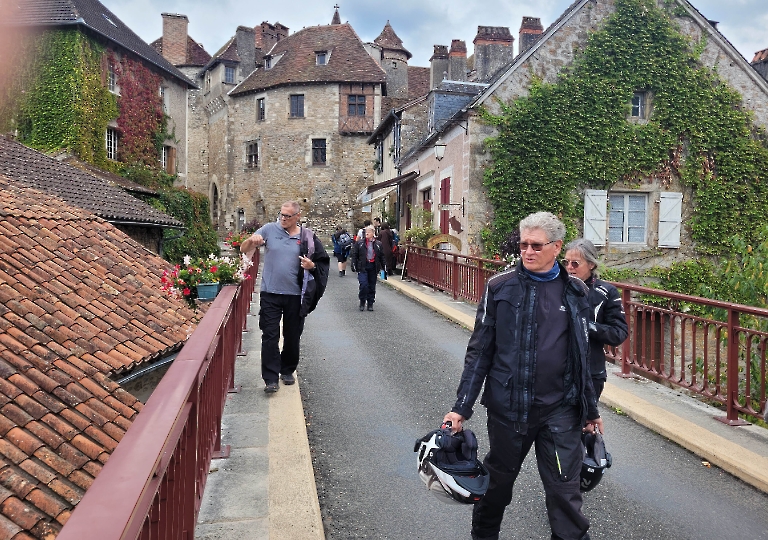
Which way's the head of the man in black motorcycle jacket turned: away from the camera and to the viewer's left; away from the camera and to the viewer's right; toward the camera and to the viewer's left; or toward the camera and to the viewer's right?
toward the camera and to the viewer's left

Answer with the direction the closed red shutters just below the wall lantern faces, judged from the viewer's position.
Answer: facing the viewer and to the left of the viewer

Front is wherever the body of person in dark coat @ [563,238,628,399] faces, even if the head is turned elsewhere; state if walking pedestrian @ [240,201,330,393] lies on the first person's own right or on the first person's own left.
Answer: on the first person's own right

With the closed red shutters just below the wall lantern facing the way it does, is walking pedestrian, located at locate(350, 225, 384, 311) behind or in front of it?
in front

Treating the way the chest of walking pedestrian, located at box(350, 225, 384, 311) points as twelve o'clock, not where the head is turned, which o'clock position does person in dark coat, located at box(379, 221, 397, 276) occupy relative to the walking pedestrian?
The person in dark coat is roughly at 6 o'clock from the walking pedestrian.

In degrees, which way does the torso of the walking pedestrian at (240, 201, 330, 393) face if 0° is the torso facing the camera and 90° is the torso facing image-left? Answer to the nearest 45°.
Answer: approximately 0°

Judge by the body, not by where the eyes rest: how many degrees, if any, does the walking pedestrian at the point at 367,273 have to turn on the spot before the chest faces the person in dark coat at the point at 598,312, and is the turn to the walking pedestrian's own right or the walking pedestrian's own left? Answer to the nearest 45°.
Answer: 0° — they already face them

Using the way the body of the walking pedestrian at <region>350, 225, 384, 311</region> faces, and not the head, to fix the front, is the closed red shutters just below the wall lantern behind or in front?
behind

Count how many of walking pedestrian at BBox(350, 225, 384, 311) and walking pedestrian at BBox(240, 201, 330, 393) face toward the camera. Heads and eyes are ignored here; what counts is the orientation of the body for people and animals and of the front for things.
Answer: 2

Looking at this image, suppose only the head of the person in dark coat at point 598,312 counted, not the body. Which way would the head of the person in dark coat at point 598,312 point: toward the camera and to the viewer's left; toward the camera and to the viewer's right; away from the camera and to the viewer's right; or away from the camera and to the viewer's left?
toward the camera and to the viewer's left

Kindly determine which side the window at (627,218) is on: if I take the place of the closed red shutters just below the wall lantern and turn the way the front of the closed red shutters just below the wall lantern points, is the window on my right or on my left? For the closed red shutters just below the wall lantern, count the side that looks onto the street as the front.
on my left
